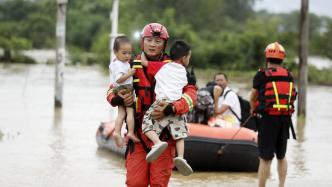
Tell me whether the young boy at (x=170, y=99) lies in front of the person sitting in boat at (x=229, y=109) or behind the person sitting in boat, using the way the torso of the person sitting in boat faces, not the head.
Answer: in front

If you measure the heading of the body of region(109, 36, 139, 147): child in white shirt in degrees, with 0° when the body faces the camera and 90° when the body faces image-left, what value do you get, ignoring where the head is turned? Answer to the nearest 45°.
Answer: approximately 315°

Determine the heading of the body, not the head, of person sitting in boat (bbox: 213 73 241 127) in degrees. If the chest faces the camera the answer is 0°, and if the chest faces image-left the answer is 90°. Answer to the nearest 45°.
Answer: approximately 45°

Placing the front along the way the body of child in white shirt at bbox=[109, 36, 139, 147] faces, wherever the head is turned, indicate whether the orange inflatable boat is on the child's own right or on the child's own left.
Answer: on the child's own left

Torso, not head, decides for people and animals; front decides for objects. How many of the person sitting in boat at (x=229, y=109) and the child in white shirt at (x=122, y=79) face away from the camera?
0

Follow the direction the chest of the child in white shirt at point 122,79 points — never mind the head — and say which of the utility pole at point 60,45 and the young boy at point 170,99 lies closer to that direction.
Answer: the young boy

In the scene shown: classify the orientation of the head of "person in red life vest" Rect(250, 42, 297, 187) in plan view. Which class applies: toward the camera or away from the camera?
away from the camera
